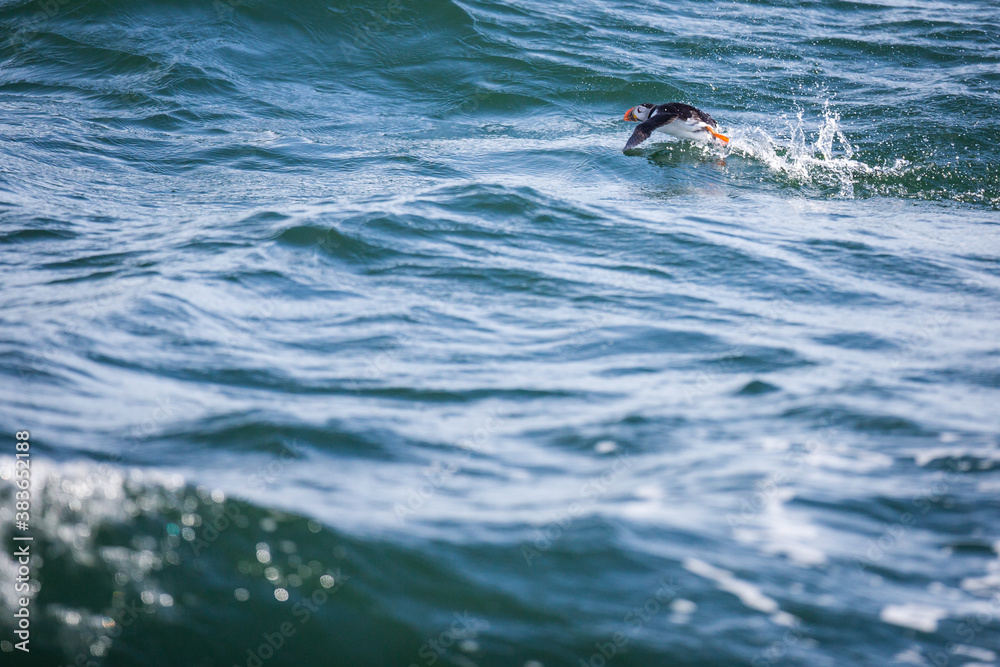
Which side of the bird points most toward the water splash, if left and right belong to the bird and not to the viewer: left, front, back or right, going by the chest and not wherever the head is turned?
back

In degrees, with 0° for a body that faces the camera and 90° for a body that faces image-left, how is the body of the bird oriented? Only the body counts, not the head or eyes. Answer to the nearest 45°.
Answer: approximately 90°

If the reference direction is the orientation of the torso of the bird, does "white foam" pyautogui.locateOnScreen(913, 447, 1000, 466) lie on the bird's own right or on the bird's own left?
on the bird's own left

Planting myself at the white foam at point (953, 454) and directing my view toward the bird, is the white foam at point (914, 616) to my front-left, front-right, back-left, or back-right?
back-left

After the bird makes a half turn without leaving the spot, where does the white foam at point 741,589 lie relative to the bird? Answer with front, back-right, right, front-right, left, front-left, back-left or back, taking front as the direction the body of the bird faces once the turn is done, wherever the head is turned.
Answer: right

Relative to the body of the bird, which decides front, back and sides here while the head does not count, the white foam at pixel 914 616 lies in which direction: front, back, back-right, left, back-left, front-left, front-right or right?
left
